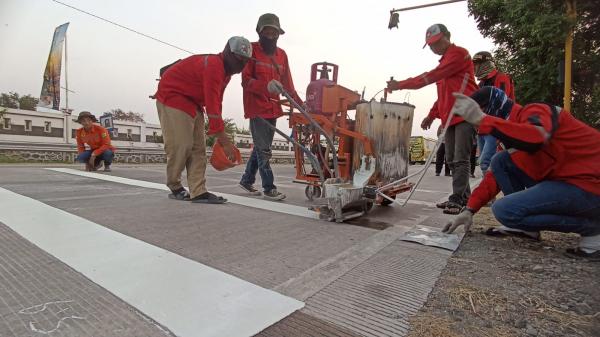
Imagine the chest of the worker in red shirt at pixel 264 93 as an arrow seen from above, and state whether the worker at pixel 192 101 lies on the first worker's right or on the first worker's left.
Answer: on the first worker's right

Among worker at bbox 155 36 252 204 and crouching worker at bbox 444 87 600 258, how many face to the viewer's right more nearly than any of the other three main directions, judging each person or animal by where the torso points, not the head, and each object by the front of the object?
1

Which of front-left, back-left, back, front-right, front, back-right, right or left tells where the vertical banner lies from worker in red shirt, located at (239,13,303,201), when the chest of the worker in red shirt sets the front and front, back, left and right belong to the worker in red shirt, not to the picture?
back

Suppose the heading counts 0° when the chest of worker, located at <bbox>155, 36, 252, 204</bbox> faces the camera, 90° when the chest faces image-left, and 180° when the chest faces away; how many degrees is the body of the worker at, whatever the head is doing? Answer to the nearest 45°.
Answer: approximately 270°

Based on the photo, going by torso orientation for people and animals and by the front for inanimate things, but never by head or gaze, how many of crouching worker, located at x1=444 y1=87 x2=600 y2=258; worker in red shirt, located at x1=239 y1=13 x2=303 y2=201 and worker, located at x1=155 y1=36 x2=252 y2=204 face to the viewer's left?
1

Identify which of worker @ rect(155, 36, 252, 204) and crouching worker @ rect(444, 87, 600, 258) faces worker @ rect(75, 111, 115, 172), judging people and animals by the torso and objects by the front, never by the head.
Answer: the crouching worker

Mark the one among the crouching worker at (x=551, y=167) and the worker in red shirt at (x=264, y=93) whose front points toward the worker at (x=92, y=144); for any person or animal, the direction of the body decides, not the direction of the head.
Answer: the crouching worker

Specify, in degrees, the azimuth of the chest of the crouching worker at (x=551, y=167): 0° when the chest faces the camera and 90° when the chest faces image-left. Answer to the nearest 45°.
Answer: approximately 90°

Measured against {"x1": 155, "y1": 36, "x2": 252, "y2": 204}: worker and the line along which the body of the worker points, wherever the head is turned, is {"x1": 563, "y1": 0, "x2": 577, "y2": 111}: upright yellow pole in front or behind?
in front

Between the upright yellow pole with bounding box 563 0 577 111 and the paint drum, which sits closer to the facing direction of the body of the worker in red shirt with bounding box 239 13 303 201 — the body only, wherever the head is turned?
the paint drum

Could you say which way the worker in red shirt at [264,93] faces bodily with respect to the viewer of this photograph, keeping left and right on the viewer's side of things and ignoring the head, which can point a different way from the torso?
facing the viewer and to the right of the viewer

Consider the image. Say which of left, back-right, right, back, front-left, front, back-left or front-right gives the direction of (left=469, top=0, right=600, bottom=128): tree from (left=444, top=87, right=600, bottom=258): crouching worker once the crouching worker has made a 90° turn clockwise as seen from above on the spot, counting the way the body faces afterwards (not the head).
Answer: front

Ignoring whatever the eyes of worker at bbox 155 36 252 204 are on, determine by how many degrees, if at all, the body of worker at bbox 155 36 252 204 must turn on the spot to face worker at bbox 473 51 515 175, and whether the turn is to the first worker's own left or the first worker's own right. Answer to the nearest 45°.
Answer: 0° — they already face them

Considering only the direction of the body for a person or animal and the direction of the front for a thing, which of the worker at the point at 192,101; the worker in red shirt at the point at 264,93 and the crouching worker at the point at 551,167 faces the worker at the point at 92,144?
the crouching worker

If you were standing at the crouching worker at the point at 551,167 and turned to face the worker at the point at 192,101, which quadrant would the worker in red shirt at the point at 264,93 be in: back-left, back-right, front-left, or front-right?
front-right

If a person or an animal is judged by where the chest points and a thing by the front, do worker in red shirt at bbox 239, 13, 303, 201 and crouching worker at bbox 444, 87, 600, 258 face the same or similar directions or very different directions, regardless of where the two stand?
very different directions

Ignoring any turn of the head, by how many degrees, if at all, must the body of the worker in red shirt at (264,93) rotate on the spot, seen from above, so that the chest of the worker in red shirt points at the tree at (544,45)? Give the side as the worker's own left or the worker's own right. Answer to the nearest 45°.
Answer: approximately 90° to the worker's own left
